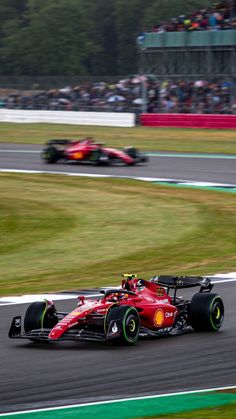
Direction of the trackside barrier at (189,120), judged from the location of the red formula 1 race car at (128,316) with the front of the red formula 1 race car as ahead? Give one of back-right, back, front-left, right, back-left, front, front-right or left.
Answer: back-right

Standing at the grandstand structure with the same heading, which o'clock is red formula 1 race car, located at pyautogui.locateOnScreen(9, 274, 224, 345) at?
The red formula 1 race car is roughly at 12 o'clock from the grandstand structure.

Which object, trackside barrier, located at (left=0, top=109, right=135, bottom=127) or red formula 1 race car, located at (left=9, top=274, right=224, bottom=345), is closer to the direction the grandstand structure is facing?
the red formula 1 race car

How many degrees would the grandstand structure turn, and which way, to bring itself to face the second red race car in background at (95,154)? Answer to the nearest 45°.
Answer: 0° — it already faces it

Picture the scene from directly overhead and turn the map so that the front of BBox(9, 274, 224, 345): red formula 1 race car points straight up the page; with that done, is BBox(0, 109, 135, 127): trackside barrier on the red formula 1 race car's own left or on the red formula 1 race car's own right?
on the red formula 1 race car's own right

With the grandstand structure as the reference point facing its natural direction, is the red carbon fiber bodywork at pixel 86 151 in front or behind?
in front

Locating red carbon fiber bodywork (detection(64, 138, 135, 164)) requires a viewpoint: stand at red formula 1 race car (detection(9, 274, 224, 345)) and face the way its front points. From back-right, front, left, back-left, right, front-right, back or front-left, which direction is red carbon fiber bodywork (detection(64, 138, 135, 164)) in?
back-right

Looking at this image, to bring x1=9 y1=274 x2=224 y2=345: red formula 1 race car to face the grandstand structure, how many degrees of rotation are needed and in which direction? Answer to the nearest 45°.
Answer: approximately 135° to its right

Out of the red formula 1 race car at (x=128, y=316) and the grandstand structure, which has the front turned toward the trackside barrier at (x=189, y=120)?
the grandstand structure
